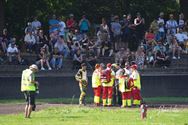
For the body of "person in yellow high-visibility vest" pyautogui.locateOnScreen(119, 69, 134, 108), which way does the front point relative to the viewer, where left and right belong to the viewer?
facing away from the viewer

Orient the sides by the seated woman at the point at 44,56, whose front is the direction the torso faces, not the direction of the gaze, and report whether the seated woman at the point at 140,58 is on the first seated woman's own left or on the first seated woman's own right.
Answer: on the first seated woman's own left

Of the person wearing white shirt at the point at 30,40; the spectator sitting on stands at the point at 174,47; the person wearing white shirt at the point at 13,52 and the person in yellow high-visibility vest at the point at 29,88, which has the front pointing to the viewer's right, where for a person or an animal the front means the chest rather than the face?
the person in yellow high-visibility vest

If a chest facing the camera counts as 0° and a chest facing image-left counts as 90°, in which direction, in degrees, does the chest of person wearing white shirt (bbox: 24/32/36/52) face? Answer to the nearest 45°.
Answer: approximately 0°

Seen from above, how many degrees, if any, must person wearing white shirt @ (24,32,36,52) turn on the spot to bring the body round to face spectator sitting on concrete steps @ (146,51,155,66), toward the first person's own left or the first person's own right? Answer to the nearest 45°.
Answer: approximately 90° to the first person's own left

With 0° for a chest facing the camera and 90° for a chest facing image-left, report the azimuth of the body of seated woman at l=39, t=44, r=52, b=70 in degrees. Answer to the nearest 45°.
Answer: approximately 0°

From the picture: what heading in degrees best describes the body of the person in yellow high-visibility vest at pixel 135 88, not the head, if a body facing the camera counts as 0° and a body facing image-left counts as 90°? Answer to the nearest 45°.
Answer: approximately 90°
